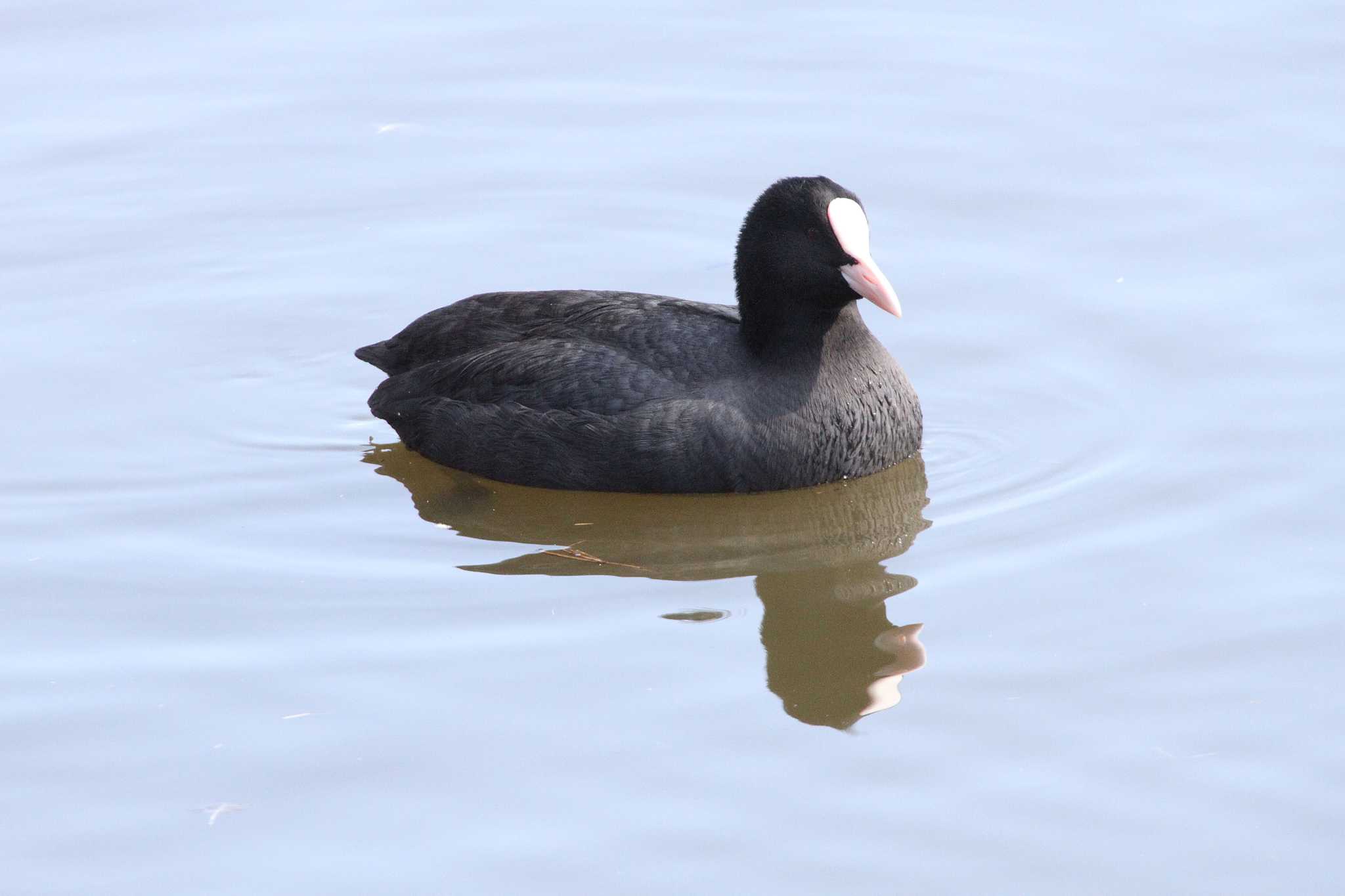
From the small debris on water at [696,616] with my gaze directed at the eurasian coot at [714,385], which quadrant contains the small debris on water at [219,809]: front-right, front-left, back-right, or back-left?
back-left

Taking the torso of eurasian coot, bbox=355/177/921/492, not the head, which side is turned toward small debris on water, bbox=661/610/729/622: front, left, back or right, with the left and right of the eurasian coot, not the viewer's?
right

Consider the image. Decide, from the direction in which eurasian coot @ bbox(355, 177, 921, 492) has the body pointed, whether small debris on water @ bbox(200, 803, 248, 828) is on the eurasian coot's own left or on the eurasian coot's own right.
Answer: on the eurasian coot's own right

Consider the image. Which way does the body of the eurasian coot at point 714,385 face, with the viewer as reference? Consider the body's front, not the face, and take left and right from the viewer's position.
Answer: facing to the right of the viewer

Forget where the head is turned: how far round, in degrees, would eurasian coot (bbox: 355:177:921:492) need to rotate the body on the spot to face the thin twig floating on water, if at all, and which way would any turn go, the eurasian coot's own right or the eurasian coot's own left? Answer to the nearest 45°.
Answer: approximately 135° to the eurasian coot's own right
